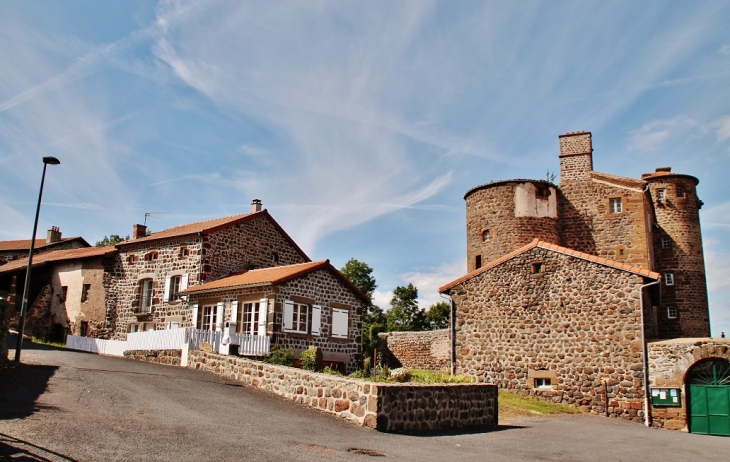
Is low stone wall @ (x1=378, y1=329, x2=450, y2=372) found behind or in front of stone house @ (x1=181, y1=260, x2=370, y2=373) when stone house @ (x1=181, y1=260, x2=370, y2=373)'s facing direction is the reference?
behind

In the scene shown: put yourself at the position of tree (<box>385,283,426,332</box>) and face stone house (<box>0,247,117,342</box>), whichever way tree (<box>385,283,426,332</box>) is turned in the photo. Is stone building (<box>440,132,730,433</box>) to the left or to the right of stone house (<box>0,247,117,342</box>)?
left

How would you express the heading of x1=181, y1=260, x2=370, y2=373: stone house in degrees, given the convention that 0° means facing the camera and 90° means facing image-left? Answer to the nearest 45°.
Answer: approximately 45°

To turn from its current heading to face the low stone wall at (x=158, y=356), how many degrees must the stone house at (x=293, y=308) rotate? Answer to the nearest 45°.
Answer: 0° — it already faces it

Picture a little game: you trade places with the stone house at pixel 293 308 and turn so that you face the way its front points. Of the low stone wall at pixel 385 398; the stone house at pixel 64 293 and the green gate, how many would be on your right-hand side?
1
